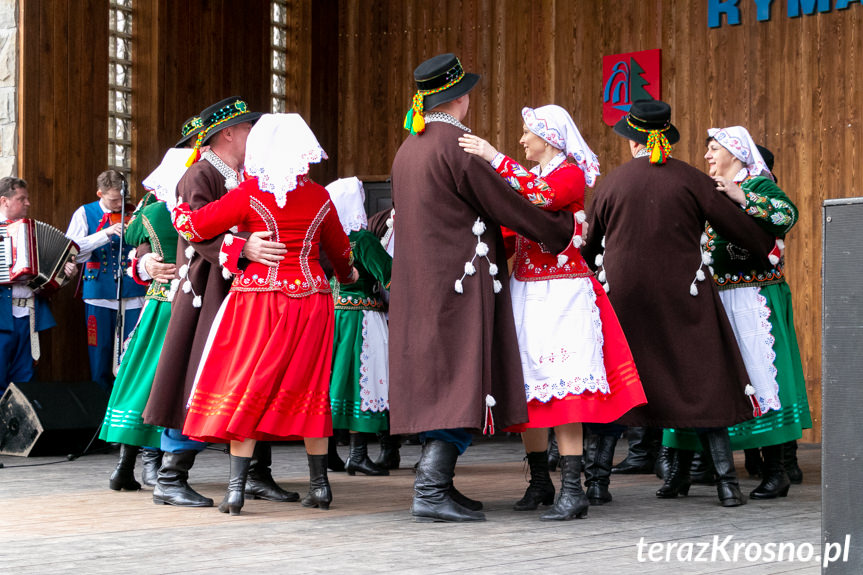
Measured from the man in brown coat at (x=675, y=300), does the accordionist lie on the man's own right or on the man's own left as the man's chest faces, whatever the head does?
on the man's own left

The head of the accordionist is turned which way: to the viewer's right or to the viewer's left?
to the viewer's right

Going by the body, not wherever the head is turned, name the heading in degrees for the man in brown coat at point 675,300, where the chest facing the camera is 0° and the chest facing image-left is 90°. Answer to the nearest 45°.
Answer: approximately 180°

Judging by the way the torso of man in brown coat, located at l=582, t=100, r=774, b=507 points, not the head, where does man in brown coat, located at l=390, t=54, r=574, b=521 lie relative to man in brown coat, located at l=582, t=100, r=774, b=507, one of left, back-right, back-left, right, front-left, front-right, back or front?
back-left

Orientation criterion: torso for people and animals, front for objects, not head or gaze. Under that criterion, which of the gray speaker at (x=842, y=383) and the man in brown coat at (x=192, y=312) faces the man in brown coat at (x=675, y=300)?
the man in brown coat at (x=192, y=312)

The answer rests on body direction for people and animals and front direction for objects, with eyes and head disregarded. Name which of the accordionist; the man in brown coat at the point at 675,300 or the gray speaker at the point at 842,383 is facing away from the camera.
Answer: the man in brown coat

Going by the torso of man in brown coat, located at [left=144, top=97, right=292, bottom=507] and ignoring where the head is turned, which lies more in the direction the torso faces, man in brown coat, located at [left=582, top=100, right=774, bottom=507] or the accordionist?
the man in brown coat

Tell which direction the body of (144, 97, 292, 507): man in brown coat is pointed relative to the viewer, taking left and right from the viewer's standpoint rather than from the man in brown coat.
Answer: facing to the right of the viewer
